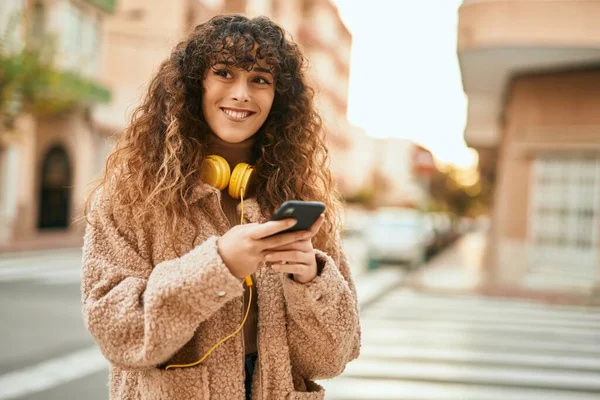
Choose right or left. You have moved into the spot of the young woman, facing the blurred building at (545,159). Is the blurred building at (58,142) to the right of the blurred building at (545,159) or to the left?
left

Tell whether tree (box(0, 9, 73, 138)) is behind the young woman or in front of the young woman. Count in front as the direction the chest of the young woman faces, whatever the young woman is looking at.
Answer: behind

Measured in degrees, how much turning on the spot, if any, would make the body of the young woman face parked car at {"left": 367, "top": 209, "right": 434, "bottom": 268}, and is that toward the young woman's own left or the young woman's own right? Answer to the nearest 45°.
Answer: approximately 135° to the young woman's own left

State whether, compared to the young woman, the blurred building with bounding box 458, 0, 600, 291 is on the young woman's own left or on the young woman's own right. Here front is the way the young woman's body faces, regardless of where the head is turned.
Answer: on the young woman's own left

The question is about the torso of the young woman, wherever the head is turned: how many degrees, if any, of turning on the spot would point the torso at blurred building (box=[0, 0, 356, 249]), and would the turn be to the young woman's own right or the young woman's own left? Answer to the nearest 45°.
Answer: approximately 135° to the young woman's own left

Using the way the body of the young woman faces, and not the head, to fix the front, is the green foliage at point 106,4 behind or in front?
behind

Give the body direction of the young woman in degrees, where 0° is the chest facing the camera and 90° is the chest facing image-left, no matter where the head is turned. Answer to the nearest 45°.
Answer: approximately 315°
